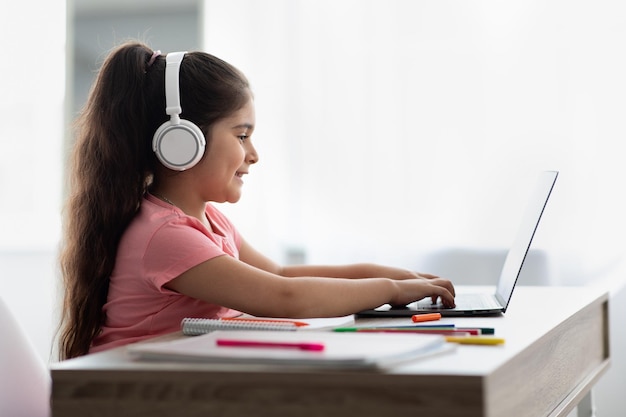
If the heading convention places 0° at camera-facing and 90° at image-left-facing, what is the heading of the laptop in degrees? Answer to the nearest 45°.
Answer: approximately 90°

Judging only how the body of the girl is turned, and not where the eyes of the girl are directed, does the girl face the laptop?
yes

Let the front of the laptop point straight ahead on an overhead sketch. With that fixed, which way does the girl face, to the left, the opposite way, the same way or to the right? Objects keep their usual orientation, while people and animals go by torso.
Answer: the opposite way

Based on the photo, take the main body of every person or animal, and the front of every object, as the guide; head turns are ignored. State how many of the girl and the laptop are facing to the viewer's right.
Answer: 1

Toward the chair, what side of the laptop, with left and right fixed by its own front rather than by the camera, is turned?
front

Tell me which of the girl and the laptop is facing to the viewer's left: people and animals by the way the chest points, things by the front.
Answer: the laptop

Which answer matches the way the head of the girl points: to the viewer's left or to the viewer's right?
to the viewer's right

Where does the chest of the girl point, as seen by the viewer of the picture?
to the viewer's right

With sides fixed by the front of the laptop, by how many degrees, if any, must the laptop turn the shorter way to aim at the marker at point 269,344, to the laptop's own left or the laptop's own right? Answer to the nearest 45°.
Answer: approximately 45° to the laptop's own left

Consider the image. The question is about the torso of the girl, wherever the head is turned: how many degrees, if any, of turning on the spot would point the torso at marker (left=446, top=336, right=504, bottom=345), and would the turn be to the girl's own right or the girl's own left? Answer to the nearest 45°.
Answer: approximately 45° to the girl's own right

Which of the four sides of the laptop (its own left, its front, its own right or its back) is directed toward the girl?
front
